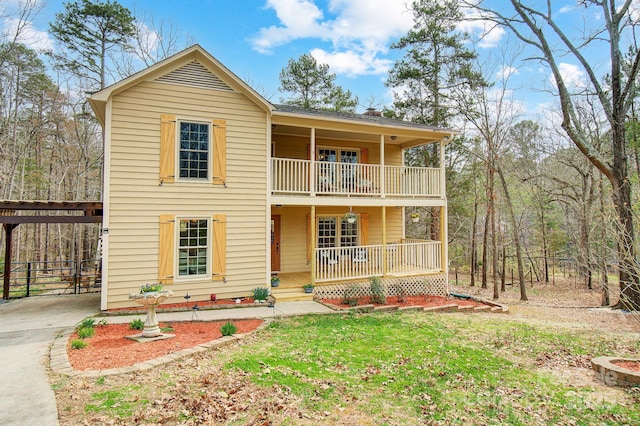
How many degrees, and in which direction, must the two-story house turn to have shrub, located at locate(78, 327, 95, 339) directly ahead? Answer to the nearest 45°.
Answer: approximately 45° to its right

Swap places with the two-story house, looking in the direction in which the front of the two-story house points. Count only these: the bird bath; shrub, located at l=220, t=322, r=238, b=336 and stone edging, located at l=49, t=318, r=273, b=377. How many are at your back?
0

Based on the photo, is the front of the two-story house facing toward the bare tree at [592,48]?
no

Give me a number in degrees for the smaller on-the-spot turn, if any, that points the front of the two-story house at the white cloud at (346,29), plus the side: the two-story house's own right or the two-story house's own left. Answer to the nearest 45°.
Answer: approximately 135° to the two-story house's own left

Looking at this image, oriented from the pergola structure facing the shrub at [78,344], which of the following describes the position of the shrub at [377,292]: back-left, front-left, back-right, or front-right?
front-left

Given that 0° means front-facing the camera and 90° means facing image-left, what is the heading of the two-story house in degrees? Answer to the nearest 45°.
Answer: approximately 0°

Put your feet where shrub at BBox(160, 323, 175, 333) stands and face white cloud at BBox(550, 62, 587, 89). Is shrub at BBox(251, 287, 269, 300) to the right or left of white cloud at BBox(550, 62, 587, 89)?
left

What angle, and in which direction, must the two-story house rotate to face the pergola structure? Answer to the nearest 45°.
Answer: approximately 90° to its right

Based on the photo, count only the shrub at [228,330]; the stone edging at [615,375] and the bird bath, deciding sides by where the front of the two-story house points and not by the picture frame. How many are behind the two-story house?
0

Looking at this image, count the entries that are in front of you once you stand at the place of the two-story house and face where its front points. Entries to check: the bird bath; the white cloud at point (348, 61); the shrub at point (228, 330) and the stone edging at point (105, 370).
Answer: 3

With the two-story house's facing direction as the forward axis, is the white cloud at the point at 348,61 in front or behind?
behind
